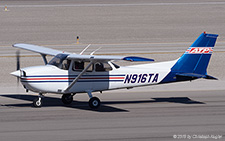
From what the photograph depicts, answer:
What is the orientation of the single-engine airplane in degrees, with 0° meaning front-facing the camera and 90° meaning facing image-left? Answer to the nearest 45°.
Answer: approximately 45°
